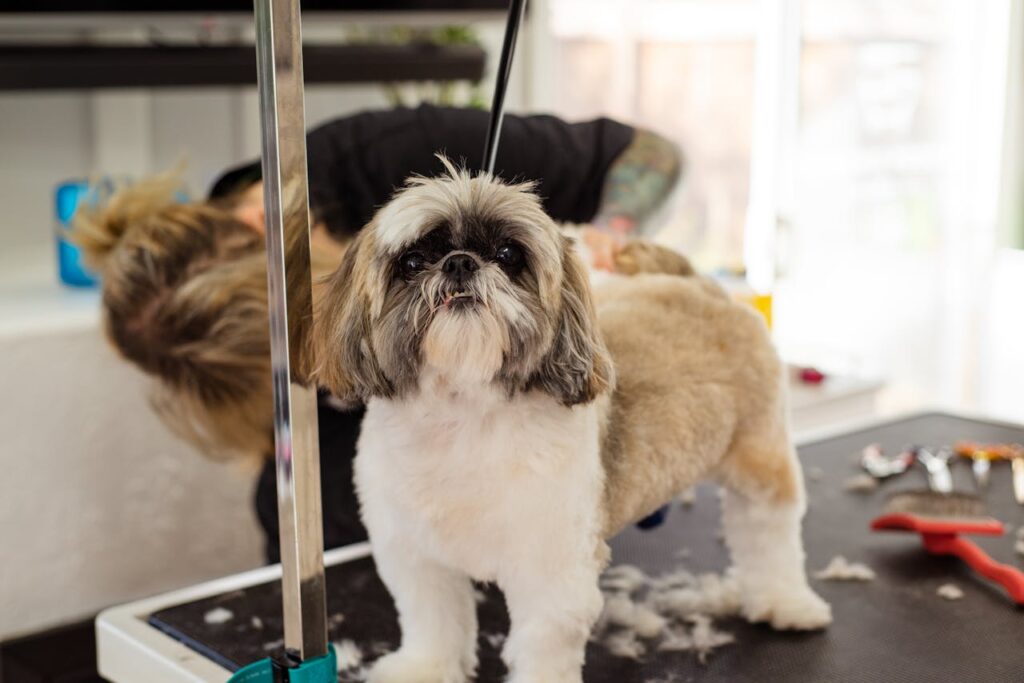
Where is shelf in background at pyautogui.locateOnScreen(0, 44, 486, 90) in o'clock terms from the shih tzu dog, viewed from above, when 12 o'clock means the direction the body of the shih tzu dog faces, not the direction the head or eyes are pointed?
The shelf in background is roughly at 4 o'clock from the shih tzu dog.

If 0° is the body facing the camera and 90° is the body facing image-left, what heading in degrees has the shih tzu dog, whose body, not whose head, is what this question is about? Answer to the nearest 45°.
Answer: approximately 45°

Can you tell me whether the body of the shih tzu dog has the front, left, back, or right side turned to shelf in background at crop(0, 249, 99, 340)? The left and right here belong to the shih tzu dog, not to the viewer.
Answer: right

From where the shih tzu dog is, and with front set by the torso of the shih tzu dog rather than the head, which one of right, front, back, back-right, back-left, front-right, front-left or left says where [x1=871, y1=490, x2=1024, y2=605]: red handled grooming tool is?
back
